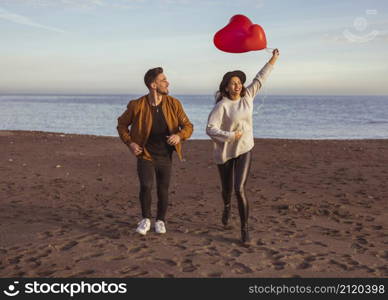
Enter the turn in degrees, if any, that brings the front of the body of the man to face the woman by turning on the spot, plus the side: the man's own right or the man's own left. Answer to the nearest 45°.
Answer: approximately 90° to the man's own left

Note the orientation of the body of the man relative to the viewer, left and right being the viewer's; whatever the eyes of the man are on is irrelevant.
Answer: facing the viewer
